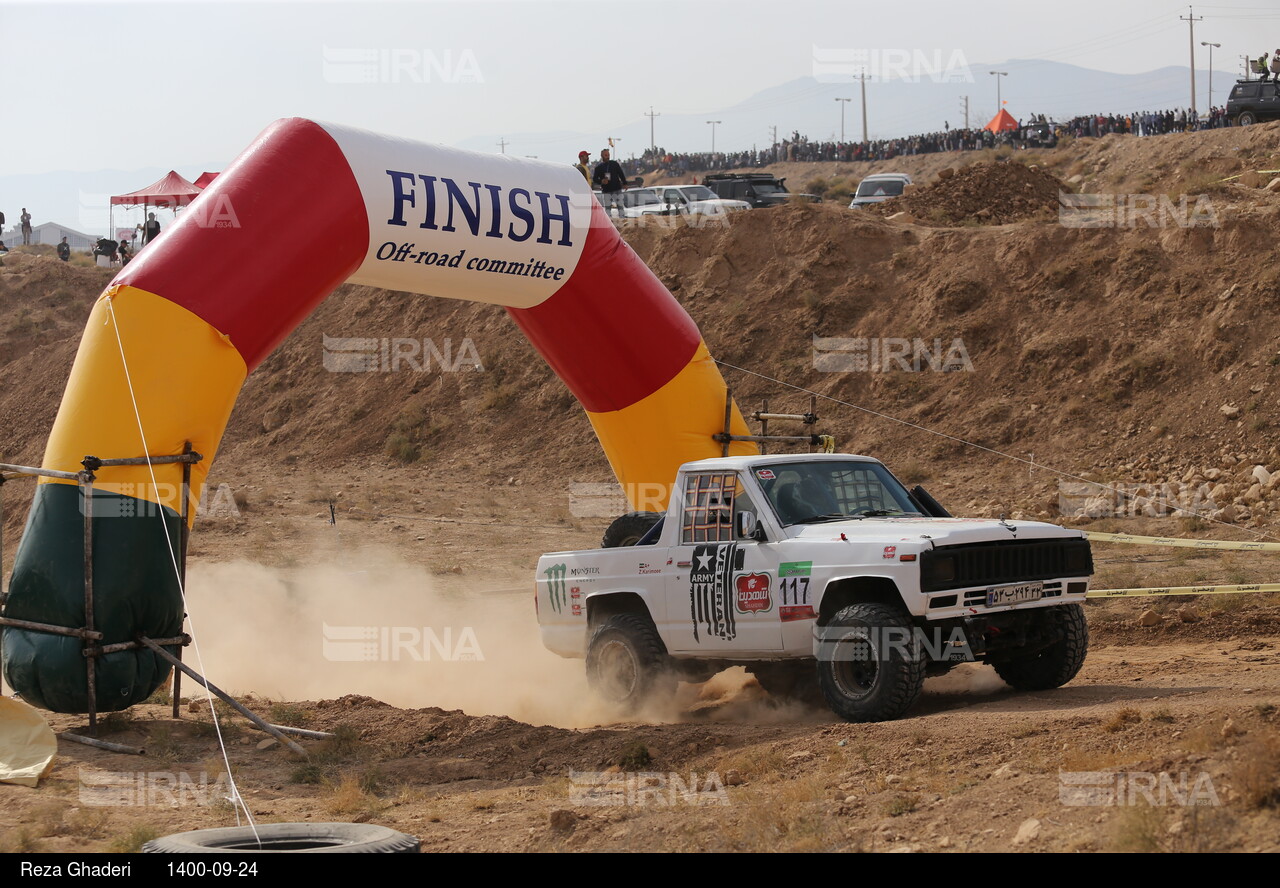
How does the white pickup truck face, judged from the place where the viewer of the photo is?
facing the viewer and to the right of the viewer

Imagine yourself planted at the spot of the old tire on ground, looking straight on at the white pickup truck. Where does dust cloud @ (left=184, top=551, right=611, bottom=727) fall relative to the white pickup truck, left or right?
left

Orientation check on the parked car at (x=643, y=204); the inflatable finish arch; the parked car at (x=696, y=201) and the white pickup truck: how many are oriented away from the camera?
0

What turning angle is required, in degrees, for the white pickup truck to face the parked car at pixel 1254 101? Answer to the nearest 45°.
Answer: approximately 135° to its left

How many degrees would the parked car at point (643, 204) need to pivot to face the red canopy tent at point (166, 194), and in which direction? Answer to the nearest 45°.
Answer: approximately 135° to its right

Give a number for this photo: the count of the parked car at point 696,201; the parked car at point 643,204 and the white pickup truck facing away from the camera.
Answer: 0

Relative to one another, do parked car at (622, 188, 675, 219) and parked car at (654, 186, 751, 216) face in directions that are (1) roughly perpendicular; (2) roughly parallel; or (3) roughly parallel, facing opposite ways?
roughly parallel

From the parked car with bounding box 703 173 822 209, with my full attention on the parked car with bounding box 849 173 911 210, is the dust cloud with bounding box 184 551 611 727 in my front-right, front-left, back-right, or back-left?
back-right

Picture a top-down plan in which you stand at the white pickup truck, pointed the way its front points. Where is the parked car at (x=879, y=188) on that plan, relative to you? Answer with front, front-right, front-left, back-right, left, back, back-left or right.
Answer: back-left

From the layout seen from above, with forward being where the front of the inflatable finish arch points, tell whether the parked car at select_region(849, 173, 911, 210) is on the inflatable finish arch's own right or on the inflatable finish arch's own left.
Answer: on the inflatable finish arch's own left
